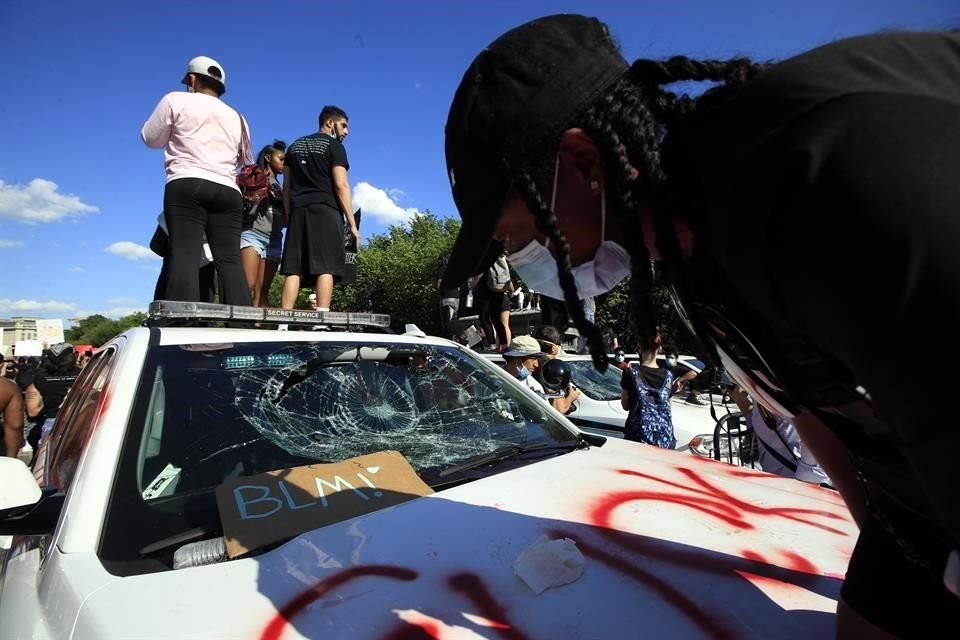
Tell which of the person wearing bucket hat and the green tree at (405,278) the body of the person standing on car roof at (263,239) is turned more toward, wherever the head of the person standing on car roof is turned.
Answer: the person wearing bucket hat

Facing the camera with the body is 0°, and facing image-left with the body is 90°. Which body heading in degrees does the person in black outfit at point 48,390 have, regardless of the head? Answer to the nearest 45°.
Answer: approximately 180°

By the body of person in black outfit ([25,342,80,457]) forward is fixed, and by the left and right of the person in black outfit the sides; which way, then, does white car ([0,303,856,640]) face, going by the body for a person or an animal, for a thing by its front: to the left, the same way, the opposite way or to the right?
the opposite way

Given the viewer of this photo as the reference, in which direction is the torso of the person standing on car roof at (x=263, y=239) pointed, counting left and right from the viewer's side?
facing the viewer and to the right of the viewer

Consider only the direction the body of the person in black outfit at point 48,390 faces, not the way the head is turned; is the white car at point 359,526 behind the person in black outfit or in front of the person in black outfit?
behind

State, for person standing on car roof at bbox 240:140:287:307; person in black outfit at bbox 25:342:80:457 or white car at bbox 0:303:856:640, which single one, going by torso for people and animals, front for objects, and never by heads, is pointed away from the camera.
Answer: the person in black outfit

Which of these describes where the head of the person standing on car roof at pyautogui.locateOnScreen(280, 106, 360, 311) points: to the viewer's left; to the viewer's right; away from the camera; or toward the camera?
to the viewer's right

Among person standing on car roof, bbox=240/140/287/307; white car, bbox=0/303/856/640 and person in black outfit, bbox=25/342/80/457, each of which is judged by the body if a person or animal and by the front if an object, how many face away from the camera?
1

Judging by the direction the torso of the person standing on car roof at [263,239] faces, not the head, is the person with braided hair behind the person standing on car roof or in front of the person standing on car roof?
in front

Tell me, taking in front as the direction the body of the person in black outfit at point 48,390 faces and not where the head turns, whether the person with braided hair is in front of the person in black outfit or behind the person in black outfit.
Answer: behind

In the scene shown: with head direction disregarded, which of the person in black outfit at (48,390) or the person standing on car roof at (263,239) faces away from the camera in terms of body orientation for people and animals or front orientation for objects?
the person in black outfit

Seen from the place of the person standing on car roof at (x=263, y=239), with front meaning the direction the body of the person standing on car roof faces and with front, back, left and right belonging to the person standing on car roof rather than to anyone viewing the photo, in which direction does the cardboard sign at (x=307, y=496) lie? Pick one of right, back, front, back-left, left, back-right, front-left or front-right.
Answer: front-right

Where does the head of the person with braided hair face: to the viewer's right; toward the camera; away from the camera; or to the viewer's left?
to the viewer's left
